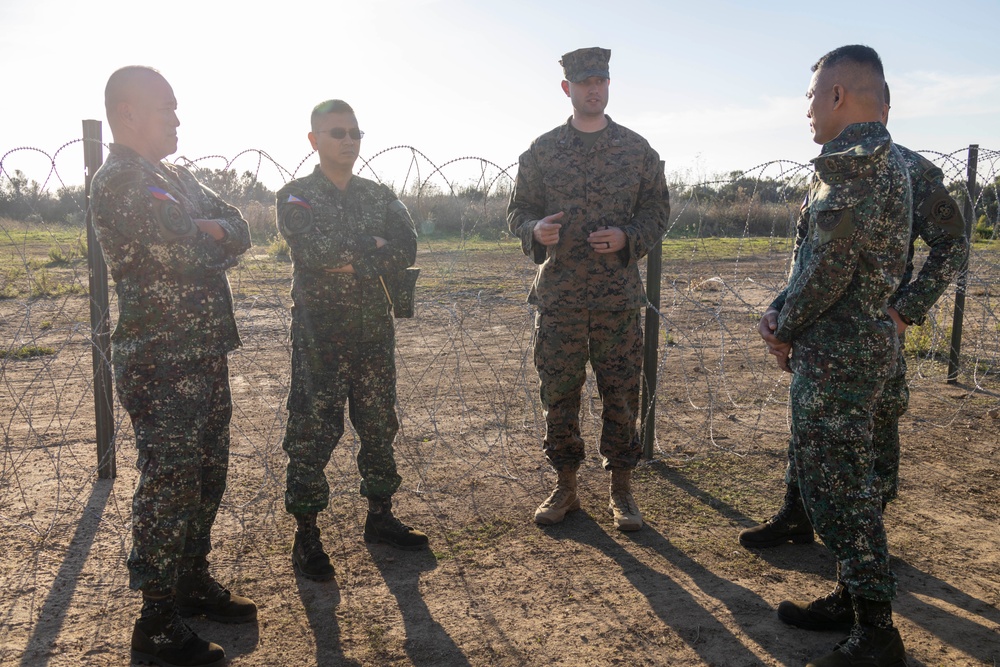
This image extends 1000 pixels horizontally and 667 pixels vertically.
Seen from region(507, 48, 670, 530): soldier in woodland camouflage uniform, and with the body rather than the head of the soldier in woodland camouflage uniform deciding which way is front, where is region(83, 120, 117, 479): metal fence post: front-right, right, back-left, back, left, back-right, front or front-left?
right

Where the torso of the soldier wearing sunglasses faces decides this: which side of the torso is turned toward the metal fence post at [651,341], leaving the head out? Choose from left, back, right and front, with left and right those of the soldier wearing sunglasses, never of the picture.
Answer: left

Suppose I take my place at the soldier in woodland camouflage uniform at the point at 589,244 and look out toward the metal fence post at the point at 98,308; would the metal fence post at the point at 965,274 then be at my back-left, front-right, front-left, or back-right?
back-right

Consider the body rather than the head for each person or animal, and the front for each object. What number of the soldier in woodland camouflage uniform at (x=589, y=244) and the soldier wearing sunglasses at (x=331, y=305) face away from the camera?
0

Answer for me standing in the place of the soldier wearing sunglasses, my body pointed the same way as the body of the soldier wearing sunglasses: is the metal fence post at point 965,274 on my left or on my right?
on my left

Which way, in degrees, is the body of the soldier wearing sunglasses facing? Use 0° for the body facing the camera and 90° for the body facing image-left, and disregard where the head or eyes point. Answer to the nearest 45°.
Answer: approximately 315°

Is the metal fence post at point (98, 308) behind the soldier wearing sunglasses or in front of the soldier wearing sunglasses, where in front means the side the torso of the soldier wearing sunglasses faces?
behind

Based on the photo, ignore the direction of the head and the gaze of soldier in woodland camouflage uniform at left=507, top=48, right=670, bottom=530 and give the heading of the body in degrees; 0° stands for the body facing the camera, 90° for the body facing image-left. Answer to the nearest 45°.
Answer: approximately 0°

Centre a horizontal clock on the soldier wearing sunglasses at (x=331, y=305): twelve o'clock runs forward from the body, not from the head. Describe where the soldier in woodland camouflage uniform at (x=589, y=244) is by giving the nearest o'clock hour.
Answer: The soldier in woodland camouflage uniform is roughly at 10 o'clock from the soldier wearing sunglasses.

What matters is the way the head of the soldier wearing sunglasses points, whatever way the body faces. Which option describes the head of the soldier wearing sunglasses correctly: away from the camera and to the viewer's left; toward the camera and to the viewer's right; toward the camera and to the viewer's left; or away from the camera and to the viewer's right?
toward the camera and to the viewer's right

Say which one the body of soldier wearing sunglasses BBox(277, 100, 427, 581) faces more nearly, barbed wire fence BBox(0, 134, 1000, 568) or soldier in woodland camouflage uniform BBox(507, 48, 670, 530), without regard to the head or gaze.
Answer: the soldier in woodland camouflage uniform
